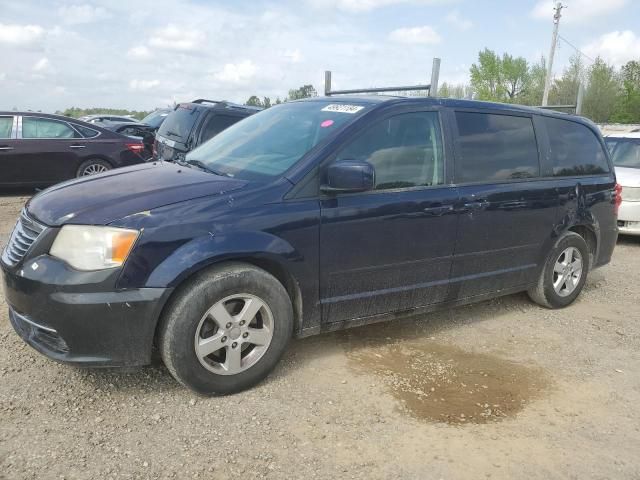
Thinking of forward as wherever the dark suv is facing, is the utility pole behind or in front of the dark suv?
in front

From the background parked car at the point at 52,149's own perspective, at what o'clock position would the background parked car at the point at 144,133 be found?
the background parked car at the point at 144,133 is roughly at 4 o'clock from the background parked car at the point at 52,149.

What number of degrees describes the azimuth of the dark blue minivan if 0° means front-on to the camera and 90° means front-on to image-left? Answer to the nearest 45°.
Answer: approximately 45°

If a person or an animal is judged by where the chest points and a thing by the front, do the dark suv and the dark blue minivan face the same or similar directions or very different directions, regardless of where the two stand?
very different directions

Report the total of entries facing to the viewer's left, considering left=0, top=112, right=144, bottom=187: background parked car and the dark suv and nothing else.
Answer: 1

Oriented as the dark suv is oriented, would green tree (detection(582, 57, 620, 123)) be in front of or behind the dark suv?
in front

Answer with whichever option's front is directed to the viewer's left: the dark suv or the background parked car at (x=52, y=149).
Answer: the background parked car

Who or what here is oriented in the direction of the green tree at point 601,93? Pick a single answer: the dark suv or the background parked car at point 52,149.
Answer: the dark suv

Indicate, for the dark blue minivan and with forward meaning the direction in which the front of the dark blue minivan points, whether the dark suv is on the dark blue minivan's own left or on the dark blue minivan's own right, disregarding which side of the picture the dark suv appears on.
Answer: on the dark blue minivan's own right

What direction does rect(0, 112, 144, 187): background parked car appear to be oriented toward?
to the viewer's left

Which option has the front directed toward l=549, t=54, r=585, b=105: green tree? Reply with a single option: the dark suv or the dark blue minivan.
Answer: the dark suv

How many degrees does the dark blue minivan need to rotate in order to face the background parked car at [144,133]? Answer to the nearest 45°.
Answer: approximately 135° to its right

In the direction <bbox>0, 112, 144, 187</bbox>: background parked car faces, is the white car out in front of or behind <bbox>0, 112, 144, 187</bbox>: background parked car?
behind

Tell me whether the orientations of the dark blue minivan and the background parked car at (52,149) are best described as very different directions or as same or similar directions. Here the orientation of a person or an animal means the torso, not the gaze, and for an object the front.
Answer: same or similar directions

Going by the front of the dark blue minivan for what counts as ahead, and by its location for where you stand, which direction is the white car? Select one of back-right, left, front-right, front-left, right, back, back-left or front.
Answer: back

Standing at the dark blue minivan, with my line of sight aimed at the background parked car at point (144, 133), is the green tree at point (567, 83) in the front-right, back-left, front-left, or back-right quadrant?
front-right

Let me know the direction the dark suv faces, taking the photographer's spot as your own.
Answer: facing away from the viewer and to the right of the viewer
